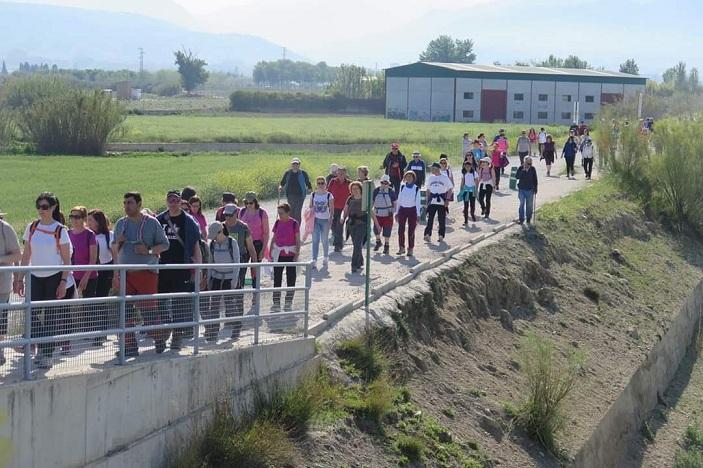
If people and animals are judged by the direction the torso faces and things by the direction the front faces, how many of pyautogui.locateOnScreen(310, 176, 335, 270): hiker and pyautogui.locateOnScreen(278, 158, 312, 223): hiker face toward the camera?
2

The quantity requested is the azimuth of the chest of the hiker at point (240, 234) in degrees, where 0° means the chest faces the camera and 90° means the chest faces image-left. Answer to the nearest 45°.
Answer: approximately 45°

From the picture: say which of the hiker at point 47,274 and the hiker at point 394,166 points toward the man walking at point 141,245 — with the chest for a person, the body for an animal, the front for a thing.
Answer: the hiker at point 394,166

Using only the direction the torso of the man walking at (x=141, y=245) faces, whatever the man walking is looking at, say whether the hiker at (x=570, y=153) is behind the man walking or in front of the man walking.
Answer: behind

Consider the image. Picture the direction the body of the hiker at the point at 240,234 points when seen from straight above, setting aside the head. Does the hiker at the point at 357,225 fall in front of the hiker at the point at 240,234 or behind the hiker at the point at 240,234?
behind

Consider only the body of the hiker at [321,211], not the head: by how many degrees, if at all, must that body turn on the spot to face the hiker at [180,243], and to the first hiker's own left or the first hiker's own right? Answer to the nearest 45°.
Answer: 0° — they already face them
